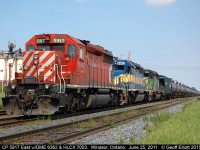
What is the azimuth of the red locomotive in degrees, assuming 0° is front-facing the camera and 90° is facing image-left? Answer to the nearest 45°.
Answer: approximately 45°
